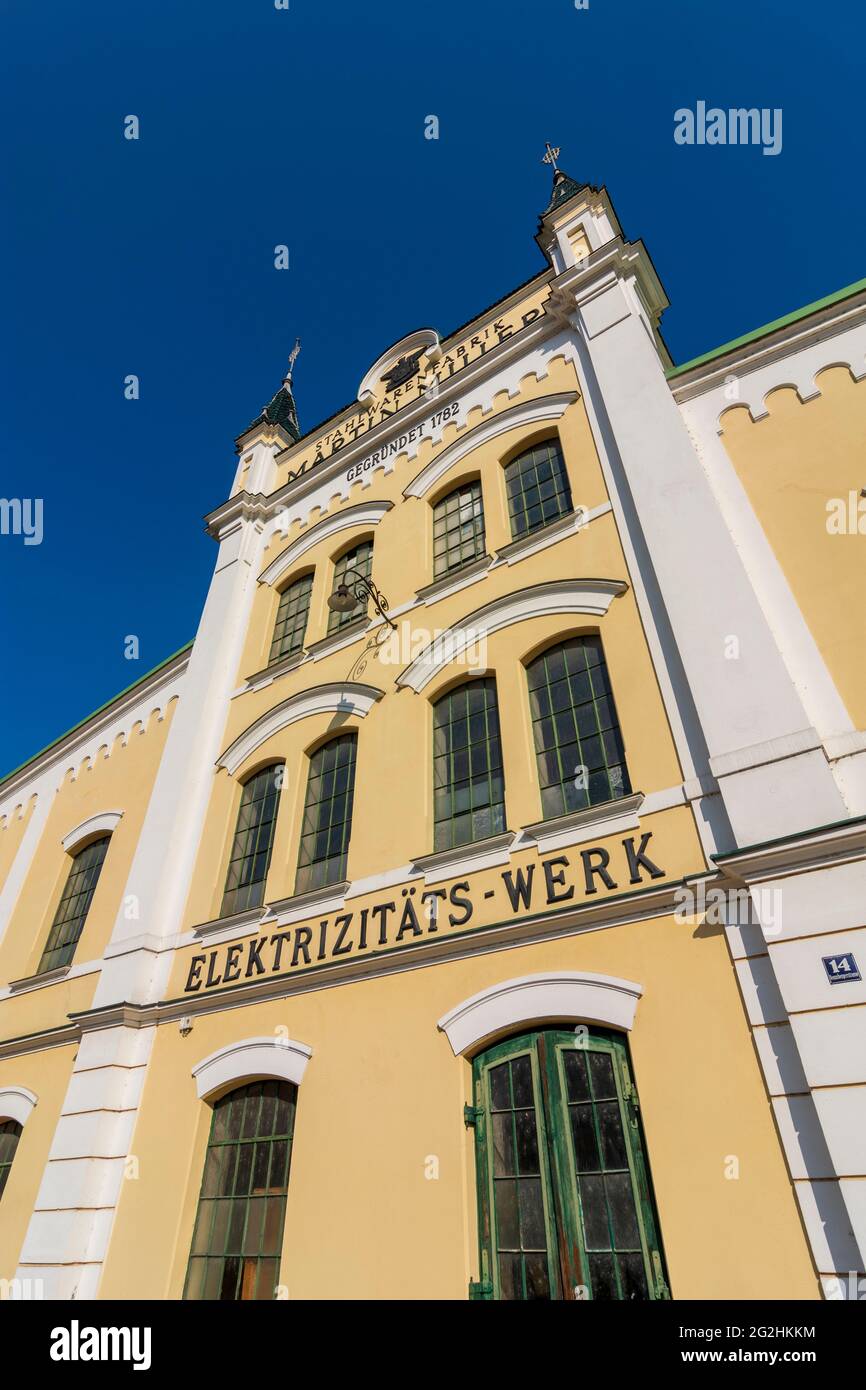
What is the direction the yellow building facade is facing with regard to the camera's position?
facing the viewer and to the left of the viewer
